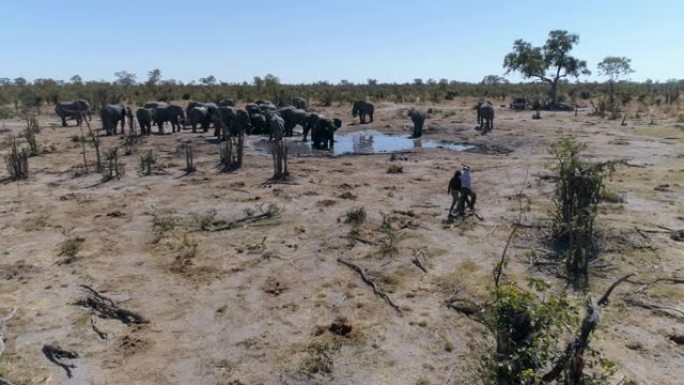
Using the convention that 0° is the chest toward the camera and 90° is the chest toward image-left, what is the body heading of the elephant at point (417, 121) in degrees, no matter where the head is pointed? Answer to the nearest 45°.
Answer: approximately 0°

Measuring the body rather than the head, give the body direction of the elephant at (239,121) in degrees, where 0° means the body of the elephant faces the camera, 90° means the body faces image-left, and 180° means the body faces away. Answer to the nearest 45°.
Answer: approximately 270°

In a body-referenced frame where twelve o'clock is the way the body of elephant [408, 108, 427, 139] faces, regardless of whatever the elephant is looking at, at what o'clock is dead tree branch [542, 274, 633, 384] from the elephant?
The dead tree branch is roughly at 12 o'clock from the elephant.

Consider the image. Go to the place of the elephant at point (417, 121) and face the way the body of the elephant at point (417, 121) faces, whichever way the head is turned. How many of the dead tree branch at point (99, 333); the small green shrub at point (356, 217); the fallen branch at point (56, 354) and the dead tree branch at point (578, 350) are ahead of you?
4
